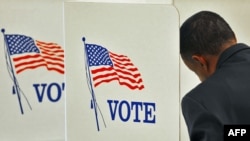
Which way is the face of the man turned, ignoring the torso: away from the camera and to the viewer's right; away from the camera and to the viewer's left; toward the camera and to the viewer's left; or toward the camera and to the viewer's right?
away from the camera and to the viewer's left

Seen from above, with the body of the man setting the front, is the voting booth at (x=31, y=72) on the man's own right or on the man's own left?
on the man's own left

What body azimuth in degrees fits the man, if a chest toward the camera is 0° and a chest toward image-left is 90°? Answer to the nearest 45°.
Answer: approximately 135°

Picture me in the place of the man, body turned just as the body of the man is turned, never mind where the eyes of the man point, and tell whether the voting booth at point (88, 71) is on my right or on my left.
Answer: on my left
